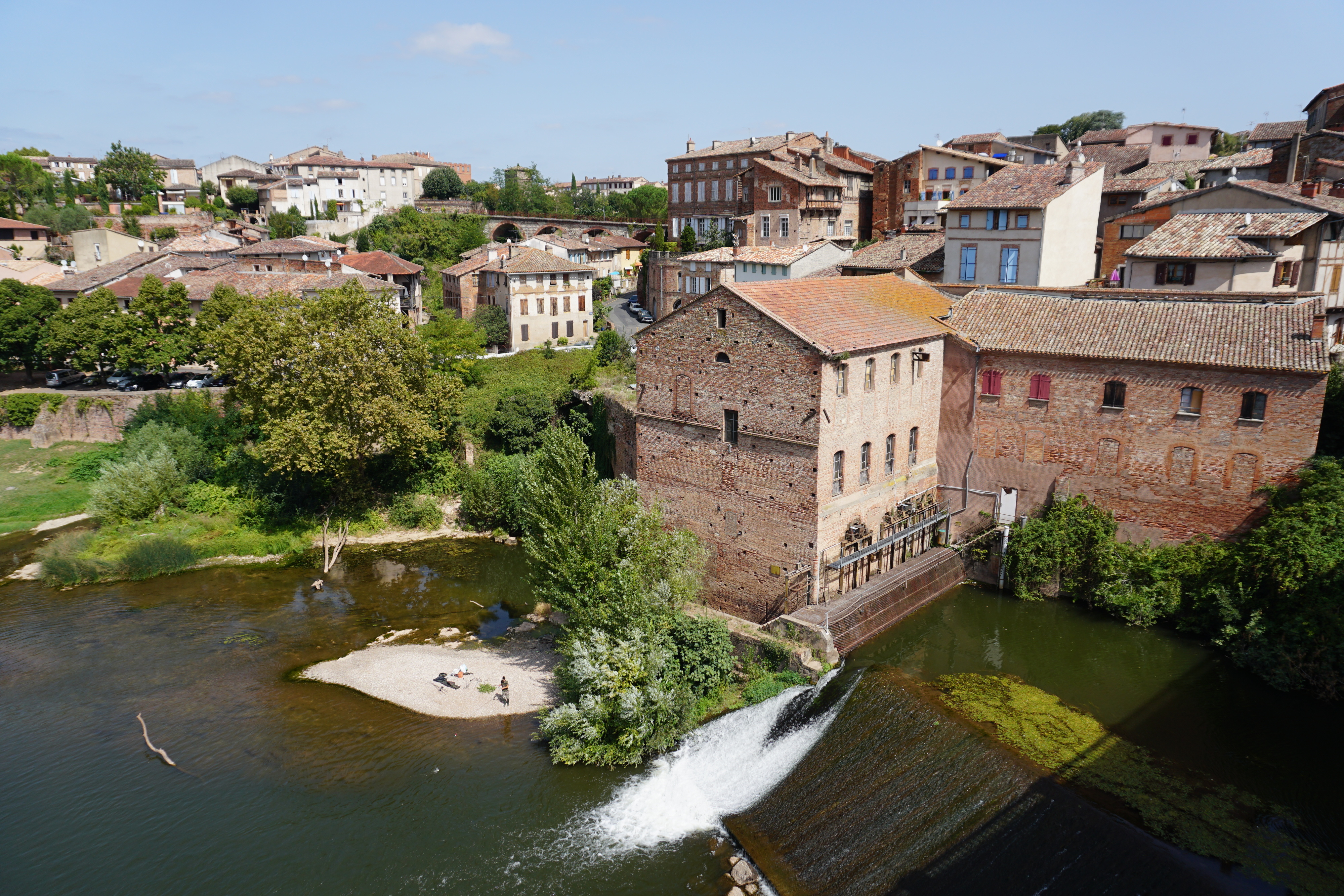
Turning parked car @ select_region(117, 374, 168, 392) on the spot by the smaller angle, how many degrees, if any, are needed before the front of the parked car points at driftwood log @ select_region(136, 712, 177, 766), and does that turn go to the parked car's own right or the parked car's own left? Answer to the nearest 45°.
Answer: approximately 45° to the parked car's own left

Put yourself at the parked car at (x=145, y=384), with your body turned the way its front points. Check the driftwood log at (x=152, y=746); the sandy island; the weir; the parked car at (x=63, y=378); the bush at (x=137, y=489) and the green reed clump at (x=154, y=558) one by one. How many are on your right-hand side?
1

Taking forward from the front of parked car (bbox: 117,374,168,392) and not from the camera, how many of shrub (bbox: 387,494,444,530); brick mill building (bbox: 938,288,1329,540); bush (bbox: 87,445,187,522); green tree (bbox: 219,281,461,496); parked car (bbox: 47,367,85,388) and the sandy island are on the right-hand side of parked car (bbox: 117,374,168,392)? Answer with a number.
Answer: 1

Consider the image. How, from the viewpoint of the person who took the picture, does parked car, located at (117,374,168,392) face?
facing the viewer and to the left of the viewer

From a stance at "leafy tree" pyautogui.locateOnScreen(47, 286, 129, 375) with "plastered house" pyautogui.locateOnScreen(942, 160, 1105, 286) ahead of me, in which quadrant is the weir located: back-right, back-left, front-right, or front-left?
front-right

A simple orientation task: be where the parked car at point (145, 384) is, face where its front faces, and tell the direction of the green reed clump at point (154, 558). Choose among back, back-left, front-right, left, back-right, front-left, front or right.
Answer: front-left

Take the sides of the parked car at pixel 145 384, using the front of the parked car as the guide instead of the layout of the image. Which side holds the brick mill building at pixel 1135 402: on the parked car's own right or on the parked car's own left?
on the parked car's own left

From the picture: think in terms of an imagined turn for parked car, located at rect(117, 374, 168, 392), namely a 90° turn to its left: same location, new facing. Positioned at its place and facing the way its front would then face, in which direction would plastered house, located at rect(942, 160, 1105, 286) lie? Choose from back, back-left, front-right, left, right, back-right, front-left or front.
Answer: front

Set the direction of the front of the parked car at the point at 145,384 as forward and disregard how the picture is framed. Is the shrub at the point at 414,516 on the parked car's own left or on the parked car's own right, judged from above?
on the parked car's own left

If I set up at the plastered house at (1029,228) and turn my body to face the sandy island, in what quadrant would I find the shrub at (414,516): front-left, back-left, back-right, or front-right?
front-right

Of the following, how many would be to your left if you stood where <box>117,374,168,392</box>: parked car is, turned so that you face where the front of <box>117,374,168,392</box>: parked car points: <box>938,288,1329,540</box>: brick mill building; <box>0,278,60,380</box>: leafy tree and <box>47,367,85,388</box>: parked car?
1

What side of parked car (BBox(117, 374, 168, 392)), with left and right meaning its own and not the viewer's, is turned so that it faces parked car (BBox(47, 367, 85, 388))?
right

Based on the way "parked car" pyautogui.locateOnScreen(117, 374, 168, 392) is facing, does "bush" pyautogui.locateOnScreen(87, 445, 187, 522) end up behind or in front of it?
in front

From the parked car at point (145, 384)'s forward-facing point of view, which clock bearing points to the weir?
The weir is roughly at 10 o'clock from the parked car.

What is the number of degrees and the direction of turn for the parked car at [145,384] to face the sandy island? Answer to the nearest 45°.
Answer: approximately 45° to its left
